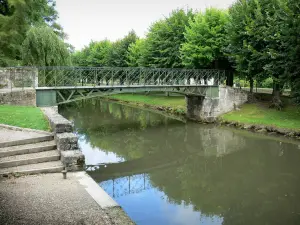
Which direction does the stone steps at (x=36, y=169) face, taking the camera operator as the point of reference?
facing the viewer

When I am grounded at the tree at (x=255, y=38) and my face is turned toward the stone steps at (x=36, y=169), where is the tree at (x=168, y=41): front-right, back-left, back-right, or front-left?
back-right

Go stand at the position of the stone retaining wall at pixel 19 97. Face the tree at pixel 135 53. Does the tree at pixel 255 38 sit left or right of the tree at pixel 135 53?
right

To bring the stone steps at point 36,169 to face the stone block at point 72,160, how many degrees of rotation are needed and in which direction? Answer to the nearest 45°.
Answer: approximately 90° to its left

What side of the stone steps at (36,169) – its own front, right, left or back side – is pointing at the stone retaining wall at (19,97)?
back

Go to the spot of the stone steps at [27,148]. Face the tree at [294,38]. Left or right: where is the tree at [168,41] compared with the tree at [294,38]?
left
